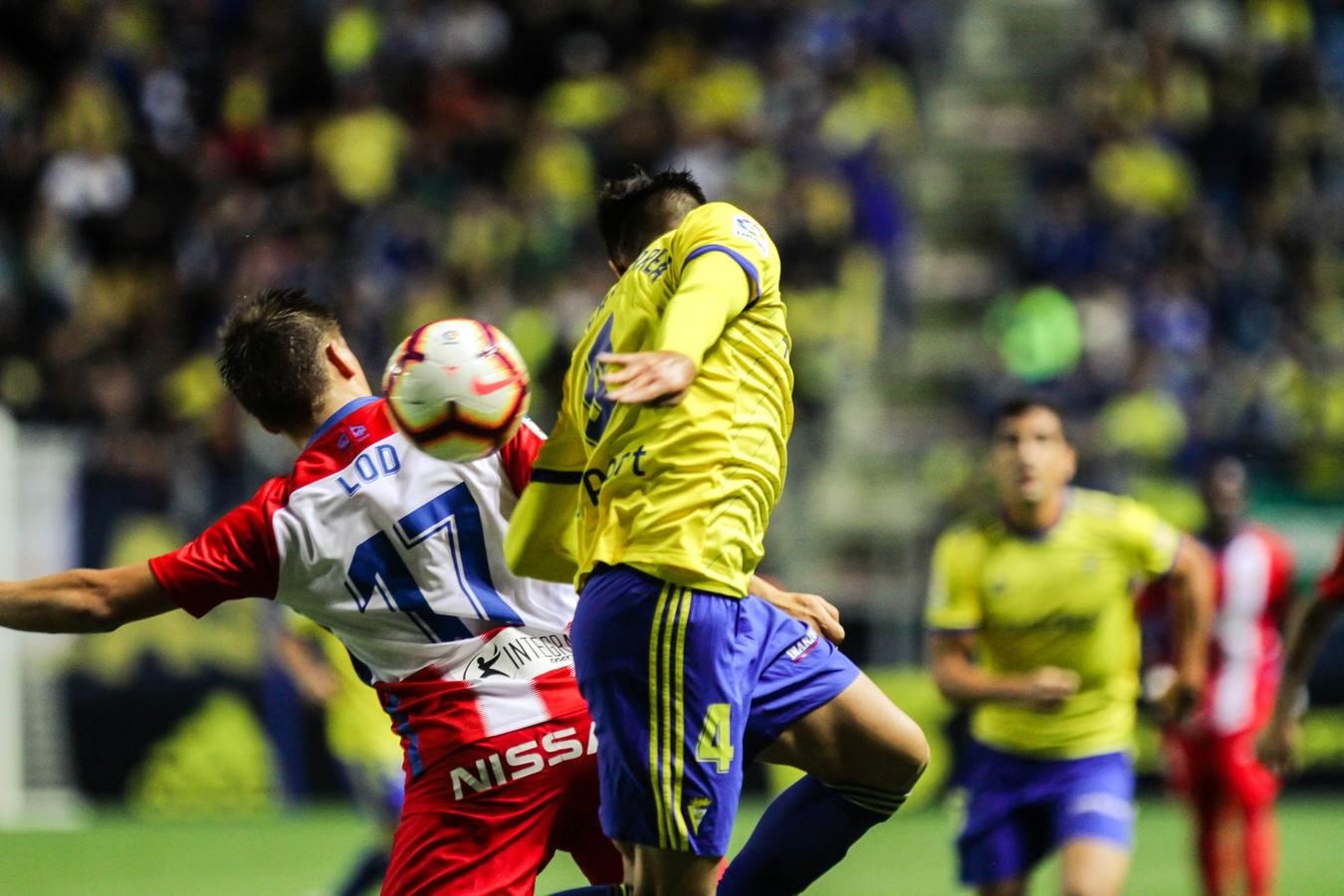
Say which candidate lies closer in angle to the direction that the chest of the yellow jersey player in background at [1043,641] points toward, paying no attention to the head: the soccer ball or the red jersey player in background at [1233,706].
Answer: the soccer ball

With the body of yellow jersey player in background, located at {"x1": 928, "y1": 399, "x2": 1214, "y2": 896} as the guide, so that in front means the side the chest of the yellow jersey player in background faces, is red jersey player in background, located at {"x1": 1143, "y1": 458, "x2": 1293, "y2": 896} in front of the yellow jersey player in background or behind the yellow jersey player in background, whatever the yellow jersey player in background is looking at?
behind

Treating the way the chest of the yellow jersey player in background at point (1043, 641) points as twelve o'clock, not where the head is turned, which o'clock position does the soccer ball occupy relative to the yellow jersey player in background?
The soccer ball is roughly at 1 o'clock from the yellow jersey player in background.

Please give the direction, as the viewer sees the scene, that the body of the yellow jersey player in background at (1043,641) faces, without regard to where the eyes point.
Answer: toward the camera
